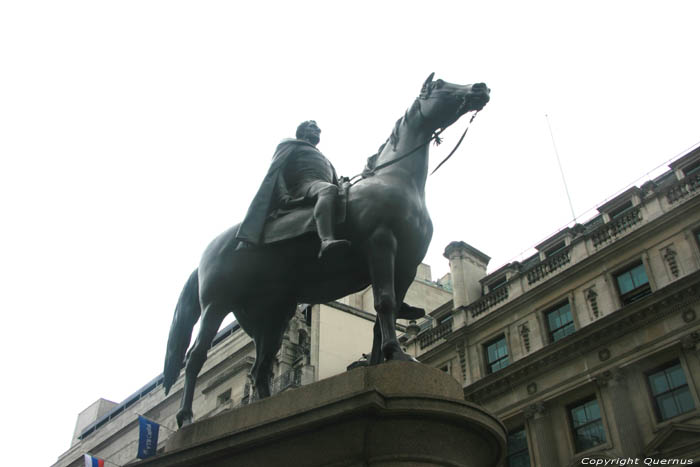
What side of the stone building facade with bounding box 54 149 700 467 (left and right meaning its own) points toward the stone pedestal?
front

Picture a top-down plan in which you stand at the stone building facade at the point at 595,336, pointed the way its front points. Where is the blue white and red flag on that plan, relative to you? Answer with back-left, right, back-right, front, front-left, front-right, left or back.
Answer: front-right

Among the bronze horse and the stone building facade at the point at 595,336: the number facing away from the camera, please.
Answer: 0

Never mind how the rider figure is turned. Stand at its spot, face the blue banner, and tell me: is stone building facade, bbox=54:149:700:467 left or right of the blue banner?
right

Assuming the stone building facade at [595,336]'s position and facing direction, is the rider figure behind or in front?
in front

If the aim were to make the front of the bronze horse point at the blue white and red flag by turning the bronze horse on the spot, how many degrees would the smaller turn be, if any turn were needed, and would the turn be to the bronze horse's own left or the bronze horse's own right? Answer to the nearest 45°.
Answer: approximately 180°

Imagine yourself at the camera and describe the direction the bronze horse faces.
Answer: facing the viewer and to the right of the viewer

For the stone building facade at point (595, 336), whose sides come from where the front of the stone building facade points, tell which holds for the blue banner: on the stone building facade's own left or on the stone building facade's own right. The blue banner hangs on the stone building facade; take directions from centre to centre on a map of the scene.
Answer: on the stone building facade's own right

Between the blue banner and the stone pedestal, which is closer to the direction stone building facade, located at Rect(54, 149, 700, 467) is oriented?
the stone pedestal
